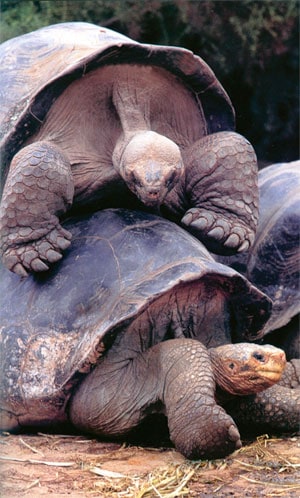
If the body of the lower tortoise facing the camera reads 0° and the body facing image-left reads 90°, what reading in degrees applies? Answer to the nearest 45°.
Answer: approximately 315°

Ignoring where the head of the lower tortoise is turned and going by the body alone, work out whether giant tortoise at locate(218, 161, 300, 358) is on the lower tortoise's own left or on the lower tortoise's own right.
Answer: on the lower tortoise's own left
